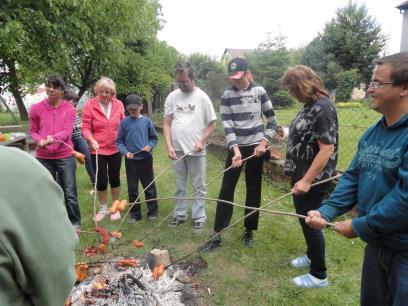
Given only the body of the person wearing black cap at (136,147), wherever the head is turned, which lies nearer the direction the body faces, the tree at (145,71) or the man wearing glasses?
the man wearing glasses

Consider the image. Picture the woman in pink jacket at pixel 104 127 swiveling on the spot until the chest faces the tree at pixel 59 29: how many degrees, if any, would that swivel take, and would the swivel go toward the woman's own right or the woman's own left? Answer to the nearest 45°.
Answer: approximately 180°

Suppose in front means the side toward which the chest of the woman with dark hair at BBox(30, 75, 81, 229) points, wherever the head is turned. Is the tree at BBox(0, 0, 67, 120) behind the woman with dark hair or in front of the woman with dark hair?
behind

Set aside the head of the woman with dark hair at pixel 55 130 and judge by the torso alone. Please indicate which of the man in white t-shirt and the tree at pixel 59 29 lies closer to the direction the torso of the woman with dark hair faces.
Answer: the man in white t-shirt

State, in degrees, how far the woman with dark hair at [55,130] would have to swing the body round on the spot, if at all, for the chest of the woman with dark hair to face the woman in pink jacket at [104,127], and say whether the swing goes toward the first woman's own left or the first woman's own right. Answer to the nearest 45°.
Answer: approximately 135° to the first woman's own left

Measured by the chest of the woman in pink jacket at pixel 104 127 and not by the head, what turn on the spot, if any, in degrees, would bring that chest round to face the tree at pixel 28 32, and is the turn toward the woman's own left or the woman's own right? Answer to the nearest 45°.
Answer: approximately 180°

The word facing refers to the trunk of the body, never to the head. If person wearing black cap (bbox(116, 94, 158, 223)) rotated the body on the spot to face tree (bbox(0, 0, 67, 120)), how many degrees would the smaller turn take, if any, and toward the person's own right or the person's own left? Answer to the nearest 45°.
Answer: approximately 135° to the person's own right

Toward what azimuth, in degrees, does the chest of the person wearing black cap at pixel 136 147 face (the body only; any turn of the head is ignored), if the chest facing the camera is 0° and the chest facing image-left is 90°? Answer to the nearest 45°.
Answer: approximately 0°
